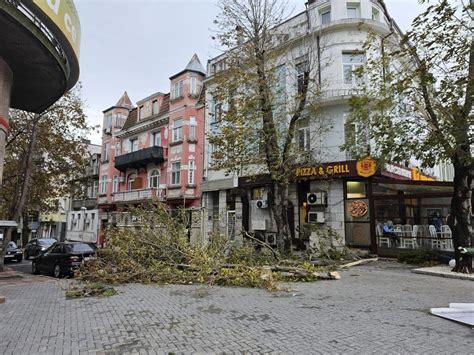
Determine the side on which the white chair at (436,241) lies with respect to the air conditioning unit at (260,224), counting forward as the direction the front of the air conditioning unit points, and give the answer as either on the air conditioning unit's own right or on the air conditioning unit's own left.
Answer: on the air conditioning unit's own left

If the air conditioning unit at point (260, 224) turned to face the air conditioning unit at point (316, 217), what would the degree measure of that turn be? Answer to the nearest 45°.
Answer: approximately 90° to its left

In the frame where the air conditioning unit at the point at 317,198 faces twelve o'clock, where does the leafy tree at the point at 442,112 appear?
The leafy tree is roughly at 11 o'clock from the air conditioning unit.

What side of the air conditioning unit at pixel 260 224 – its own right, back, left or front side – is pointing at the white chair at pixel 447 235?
left

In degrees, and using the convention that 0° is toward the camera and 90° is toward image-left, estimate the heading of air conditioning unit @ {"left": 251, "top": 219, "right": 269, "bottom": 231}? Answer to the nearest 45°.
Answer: approximately 45°

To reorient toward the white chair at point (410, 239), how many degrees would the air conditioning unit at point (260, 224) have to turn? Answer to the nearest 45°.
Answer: approximately 90° to its left
